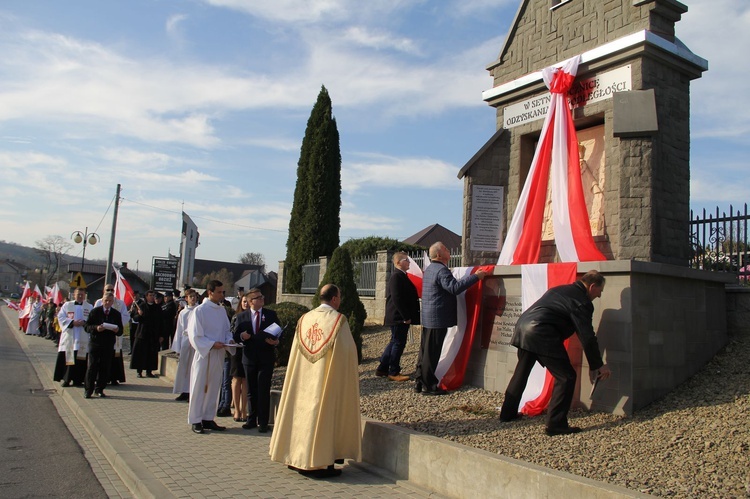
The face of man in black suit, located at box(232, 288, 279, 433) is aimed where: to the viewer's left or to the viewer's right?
to the viewer's right

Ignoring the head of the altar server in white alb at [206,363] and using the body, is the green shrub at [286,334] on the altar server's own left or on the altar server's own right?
on the altar server's own left

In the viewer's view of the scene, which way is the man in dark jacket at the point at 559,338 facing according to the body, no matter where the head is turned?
to the viewer's right

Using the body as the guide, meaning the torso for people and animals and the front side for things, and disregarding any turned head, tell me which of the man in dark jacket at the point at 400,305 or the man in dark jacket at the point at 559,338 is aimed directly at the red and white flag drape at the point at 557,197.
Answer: the man in dark jacket at the point at 400,305

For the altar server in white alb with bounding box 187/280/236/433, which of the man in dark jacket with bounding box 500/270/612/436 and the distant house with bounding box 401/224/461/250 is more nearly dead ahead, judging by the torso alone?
the man in dark jacket

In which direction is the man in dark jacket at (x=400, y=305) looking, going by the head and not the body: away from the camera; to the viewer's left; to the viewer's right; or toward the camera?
to the viewer's right

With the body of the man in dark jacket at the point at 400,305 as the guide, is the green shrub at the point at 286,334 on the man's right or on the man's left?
on the man's left

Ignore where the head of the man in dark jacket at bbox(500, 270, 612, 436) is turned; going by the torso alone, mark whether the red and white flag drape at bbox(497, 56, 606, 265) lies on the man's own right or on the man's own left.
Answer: on the man's own left

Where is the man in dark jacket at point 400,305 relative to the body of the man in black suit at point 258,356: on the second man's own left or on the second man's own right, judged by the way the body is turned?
on the second man's own left

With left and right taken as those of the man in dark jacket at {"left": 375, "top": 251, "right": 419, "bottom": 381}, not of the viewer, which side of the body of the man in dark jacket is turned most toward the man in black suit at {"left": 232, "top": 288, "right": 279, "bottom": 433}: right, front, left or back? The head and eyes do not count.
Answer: back

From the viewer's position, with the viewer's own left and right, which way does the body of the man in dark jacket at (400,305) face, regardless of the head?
facing to the right of the viewer
